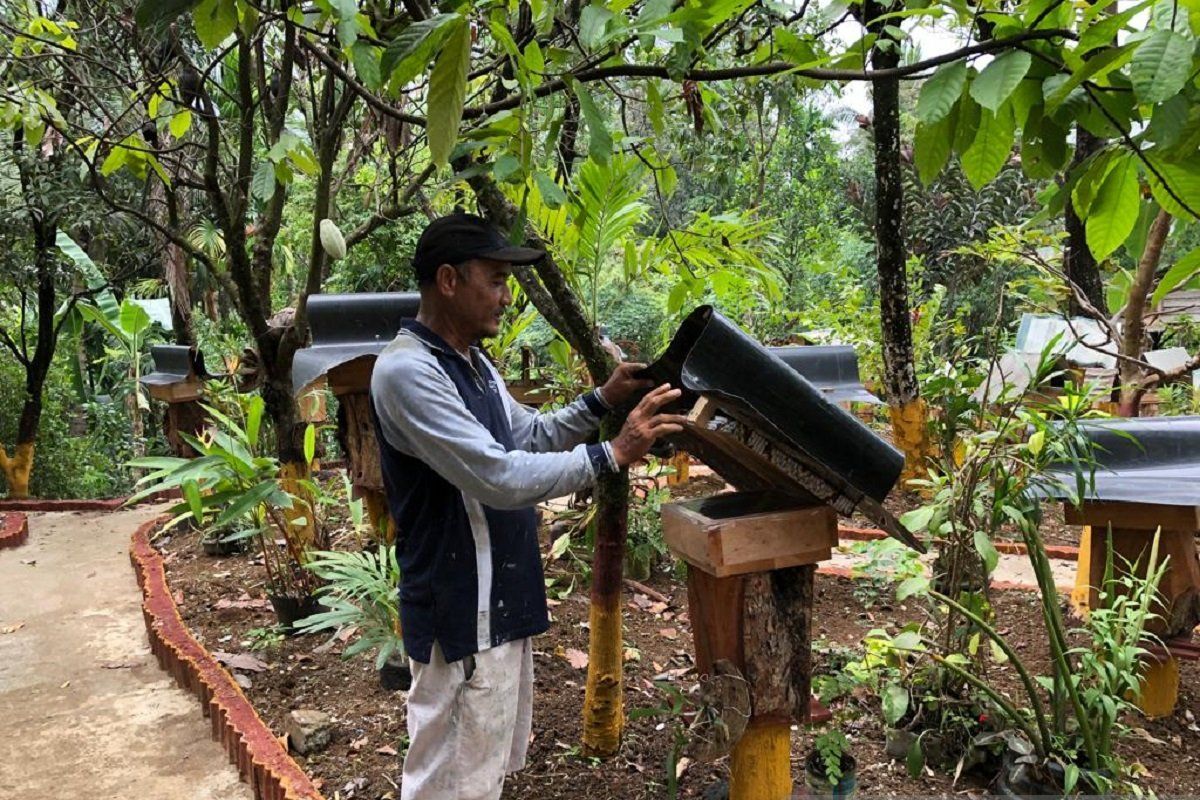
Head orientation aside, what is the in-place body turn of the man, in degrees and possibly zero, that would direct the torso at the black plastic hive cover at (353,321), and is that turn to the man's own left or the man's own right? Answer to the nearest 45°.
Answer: approximately 90° to the man's own left

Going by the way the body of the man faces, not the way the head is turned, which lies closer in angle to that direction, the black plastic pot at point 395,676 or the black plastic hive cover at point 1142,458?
the black plastic hive cover

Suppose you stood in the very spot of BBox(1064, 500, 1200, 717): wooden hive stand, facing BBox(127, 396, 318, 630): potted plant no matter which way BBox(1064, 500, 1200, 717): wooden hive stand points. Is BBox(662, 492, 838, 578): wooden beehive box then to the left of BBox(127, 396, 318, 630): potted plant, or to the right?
left

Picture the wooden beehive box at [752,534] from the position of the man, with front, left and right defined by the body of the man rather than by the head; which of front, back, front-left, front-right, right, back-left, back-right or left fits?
front

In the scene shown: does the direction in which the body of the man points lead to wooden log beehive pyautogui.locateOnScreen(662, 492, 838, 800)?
yes

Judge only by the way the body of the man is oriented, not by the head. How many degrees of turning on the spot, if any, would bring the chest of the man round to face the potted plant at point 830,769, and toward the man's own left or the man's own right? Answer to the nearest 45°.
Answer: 0° — they already face it

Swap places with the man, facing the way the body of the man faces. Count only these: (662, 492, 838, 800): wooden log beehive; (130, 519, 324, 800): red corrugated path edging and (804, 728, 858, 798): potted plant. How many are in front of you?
2

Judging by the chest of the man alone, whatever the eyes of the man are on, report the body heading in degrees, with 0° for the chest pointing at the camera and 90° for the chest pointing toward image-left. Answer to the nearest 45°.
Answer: approximately 270°

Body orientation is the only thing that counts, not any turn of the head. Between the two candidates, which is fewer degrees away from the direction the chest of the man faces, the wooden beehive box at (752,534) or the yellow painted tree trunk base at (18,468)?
the wooden beehive box

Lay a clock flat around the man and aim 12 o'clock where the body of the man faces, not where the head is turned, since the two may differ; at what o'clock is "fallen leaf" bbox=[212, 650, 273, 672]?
The fallen leaf is roughly at 8 o'clock from the man.

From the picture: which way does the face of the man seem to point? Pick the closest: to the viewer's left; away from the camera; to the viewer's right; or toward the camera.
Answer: to the viewer's right

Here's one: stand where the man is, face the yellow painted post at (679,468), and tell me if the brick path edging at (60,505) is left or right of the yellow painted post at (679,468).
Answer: left

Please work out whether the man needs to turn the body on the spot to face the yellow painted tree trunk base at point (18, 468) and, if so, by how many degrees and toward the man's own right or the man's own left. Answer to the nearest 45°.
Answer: approximately 135° to the man's own left
